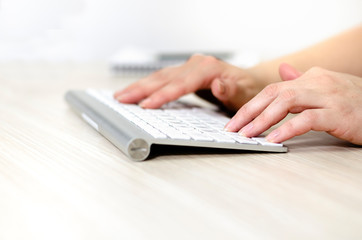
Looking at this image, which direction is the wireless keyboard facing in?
to the viewer's right
